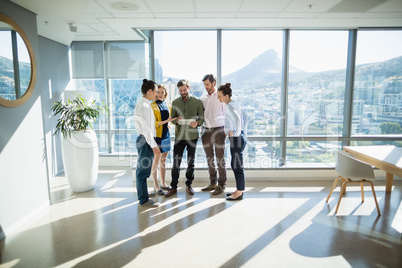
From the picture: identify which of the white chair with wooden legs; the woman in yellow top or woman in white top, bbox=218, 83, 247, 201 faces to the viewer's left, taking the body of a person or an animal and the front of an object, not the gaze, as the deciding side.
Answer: the woman in white top

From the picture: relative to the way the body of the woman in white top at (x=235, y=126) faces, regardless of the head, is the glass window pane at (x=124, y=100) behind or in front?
in front

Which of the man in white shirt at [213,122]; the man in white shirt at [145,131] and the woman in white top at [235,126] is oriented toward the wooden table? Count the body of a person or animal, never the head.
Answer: the man in white shirt at [145,131]

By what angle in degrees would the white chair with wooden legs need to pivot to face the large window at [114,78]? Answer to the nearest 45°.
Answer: approximately 180°

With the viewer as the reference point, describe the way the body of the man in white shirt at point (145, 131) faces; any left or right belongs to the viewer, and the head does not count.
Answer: facing to the right of the viewer

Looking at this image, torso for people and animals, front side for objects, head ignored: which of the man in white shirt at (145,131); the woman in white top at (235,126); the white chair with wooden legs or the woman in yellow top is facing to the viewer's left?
the woman in white top

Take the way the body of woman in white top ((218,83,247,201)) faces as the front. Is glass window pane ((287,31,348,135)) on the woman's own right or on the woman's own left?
on the woman's own right

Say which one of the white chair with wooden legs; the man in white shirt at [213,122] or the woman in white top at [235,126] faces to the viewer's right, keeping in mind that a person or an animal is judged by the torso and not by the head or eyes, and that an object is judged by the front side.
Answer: the white chair with wooden legs

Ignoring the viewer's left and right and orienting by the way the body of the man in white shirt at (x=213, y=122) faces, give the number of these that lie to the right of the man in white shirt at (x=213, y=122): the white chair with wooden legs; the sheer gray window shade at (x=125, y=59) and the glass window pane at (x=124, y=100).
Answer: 2

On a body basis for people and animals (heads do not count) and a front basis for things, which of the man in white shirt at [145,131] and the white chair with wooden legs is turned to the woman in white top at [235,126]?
the man in white shirt

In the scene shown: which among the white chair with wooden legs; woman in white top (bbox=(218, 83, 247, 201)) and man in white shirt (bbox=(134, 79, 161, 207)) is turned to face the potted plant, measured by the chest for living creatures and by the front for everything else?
the woman in white top

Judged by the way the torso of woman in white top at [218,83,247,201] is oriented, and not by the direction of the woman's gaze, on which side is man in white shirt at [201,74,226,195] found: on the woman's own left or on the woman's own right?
on the woman's own right

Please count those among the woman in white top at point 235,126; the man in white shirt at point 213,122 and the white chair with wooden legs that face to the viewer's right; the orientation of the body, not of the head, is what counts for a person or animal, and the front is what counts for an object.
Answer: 1

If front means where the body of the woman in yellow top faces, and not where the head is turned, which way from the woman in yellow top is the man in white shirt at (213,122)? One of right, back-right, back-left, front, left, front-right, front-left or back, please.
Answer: front-left

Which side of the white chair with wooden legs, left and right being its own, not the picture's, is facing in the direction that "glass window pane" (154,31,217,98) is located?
back

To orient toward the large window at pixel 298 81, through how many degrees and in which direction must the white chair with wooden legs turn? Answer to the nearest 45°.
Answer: approximately 135° to its left

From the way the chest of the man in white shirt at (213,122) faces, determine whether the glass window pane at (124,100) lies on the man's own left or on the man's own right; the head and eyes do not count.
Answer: on the man's own right

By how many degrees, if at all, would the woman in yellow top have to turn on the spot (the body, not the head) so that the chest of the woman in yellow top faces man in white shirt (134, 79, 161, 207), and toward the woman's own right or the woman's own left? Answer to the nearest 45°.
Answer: approximately 45° to the woman's own right

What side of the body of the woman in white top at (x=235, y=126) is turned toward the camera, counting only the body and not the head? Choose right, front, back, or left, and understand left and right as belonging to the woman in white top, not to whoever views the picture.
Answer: left
